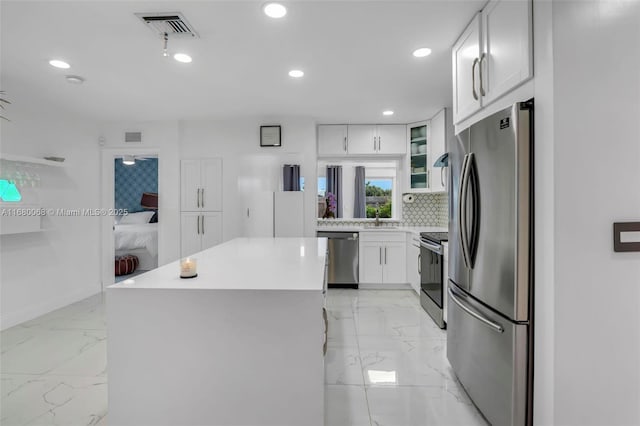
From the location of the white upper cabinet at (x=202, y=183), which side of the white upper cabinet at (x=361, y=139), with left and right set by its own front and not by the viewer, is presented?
right

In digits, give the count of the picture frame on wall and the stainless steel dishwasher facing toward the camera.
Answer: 2

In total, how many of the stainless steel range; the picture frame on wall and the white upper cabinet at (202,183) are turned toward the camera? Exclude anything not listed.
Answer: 2

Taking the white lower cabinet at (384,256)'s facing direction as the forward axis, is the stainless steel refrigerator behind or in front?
in front

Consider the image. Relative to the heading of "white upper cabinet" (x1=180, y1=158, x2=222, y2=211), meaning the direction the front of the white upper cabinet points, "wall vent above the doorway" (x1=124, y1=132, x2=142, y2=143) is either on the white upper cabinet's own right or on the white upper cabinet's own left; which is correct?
on the white upper cabinet's own right

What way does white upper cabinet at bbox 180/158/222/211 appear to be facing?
toward the camera

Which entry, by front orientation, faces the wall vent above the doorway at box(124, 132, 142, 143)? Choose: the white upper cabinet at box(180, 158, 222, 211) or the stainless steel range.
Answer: the stainless steel range

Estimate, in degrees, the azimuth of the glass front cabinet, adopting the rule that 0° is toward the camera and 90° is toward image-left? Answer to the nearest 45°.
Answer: approximately 45°

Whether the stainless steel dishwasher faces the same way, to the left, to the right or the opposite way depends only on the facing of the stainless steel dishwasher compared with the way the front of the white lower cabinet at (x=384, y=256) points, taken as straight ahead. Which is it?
the same way

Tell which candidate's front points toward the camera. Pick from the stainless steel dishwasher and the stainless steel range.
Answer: the stainless steel dishwasher

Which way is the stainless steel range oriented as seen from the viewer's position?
to the viewer's left

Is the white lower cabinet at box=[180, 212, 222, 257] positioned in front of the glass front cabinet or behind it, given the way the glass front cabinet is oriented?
in front

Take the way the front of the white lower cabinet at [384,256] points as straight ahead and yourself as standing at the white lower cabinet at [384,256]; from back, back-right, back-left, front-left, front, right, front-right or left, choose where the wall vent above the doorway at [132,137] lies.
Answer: right

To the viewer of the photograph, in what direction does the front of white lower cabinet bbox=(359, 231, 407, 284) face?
facing the viewer

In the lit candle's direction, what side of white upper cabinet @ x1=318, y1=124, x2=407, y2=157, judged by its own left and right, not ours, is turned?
front

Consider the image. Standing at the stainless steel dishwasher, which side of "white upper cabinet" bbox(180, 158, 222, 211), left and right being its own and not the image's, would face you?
left

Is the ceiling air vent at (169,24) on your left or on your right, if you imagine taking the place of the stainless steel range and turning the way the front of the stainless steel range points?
on your left
